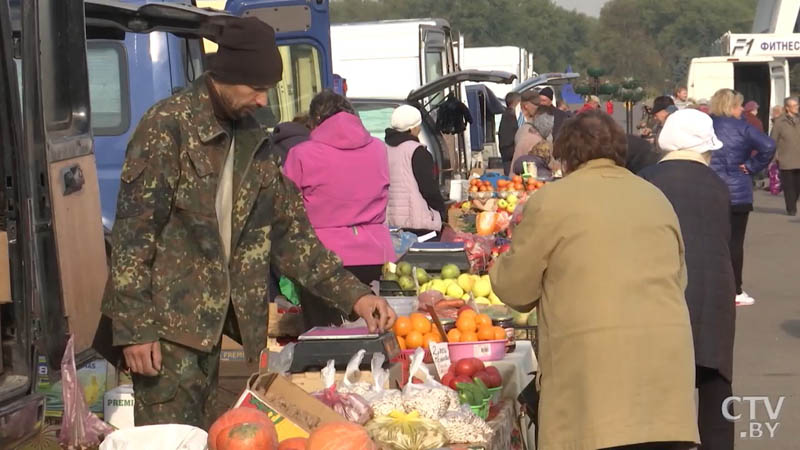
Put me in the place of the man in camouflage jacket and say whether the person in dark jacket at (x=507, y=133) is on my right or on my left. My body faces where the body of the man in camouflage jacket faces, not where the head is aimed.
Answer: on my left

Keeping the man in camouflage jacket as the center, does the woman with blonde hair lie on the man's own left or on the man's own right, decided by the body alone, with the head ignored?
on the man's own left

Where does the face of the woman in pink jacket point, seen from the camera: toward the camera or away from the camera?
away from the camera

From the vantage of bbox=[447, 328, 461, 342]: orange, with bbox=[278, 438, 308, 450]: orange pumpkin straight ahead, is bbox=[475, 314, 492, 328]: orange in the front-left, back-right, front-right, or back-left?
back-left

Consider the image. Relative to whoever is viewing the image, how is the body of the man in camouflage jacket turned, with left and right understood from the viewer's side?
facing the viewer and to the right of the viewer
